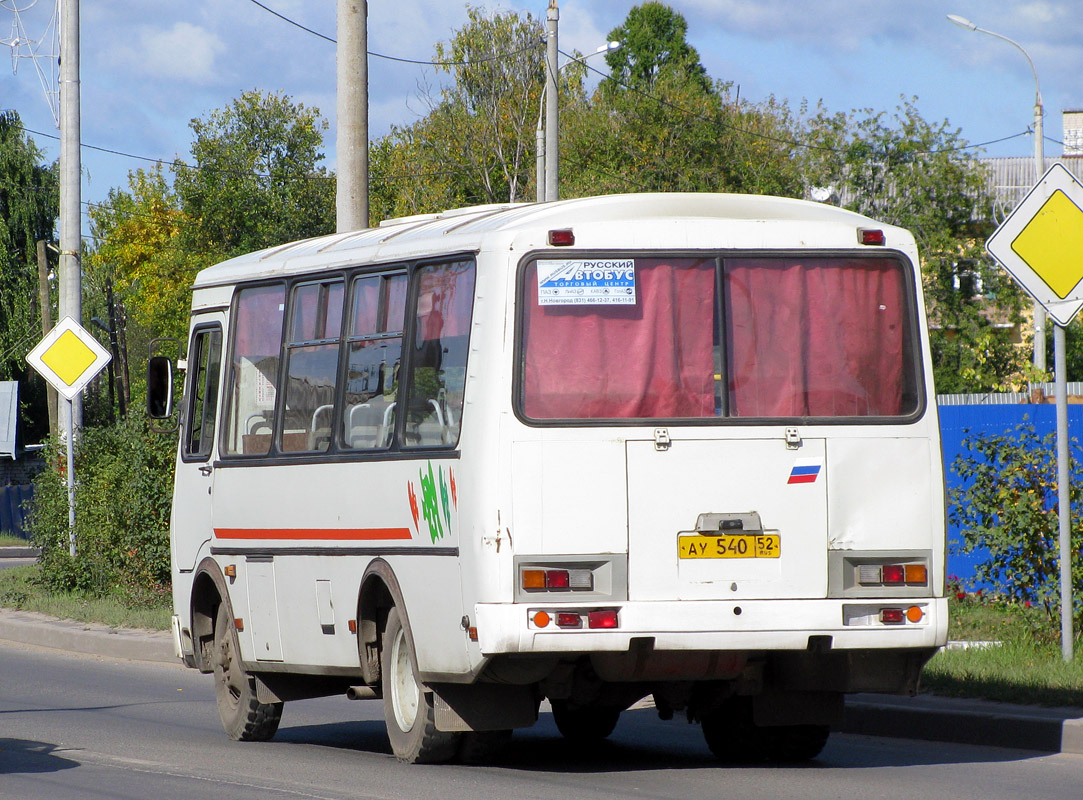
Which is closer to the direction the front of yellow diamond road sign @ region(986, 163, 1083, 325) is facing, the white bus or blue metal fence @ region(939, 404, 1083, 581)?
the white bus

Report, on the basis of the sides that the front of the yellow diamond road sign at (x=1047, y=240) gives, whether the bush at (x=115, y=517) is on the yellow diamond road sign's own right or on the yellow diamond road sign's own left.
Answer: on the yellow diamond road sign's own right

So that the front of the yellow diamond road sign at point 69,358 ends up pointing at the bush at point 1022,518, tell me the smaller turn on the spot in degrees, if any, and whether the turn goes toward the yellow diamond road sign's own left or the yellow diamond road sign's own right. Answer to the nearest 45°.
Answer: approximately 45° to the yellow diamond road sign's own left

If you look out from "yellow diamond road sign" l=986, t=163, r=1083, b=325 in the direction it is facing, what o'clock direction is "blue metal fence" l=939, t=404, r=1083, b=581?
The blue metal fence is roughly at 6 o'clock from the yellow diamond road sign.

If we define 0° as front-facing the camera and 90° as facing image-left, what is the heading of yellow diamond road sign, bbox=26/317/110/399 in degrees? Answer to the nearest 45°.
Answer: approximately 0°

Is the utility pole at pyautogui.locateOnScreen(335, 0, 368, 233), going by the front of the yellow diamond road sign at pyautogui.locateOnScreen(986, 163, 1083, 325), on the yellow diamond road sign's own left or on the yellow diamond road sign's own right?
on the yellow diamond road sign's own right

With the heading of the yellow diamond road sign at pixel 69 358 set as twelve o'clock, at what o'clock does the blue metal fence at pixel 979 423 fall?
The blue metal fence is roughly at 10 o'clock from the yellow diamond road sign.

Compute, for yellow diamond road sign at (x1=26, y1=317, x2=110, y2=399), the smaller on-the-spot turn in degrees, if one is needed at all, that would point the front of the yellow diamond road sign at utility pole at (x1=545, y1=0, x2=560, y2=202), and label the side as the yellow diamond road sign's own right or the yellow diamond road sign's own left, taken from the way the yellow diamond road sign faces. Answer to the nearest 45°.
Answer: approximately 135° to the yellow diamond road sign's own left

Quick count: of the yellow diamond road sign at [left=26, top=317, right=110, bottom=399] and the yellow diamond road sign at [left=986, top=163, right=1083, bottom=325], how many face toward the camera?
2
